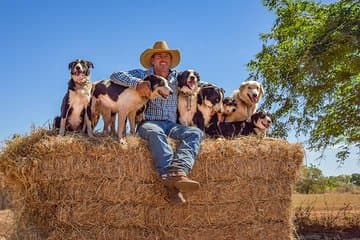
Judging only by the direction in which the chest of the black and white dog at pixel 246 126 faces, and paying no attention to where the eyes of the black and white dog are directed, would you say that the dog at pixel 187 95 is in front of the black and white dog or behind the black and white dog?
behind

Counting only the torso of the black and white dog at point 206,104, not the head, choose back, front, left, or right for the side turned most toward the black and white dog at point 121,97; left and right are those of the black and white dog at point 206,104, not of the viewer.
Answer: right

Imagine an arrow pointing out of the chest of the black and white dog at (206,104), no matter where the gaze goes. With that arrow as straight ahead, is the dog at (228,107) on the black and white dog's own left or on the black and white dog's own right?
on the black and white dog's own left

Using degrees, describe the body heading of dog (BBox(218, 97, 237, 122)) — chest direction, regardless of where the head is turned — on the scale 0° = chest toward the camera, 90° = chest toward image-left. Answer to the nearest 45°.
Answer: approximately 315°

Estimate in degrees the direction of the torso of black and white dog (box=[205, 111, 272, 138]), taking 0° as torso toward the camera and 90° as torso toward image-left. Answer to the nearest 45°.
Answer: approximately 270°

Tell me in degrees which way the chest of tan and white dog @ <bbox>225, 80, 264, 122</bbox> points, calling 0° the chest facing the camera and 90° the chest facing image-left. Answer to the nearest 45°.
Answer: approximately 315°

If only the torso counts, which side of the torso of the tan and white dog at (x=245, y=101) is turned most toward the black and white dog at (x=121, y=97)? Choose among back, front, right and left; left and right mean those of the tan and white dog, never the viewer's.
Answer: right
